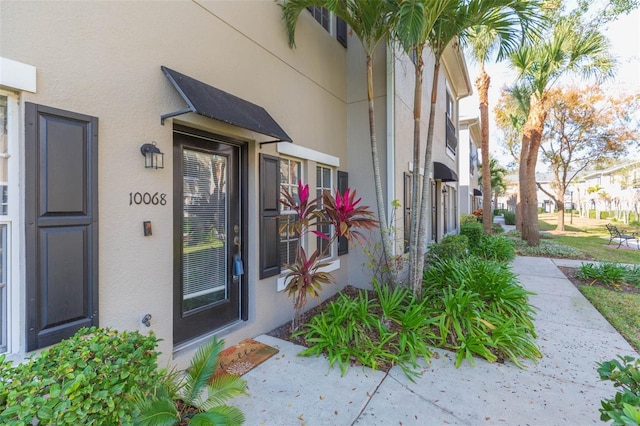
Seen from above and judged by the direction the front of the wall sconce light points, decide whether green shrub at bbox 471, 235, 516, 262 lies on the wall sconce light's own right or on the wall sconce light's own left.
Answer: on the wall sconce light's own left

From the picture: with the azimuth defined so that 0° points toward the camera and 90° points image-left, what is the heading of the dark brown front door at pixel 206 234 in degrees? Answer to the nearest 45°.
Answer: approximately 315°

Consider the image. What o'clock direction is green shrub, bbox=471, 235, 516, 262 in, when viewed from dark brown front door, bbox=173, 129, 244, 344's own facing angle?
The green shrub is roughly at 10 o'clock from the dark brown front door.

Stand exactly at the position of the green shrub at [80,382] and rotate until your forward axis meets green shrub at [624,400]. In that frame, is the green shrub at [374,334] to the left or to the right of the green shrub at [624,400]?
left

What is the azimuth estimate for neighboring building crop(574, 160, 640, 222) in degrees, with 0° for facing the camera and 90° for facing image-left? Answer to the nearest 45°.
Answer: approximately 45°

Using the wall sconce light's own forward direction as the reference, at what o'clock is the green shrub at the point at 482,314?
The green shrub is roughly at 11 o'clock from the wall sconce light.

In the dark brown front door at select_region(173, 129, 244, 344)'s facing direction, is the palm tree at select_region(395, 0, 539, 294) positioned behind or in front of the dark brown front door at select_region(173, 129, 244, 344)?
in front

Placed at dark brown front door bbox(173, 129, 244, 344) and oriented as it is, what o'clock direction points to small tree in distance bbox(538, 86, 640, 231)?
The small tree in distance is roughly at 10 o'clock from the dark brown front door.

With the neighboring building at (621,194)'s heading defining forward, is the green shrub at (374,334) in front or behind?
in front
